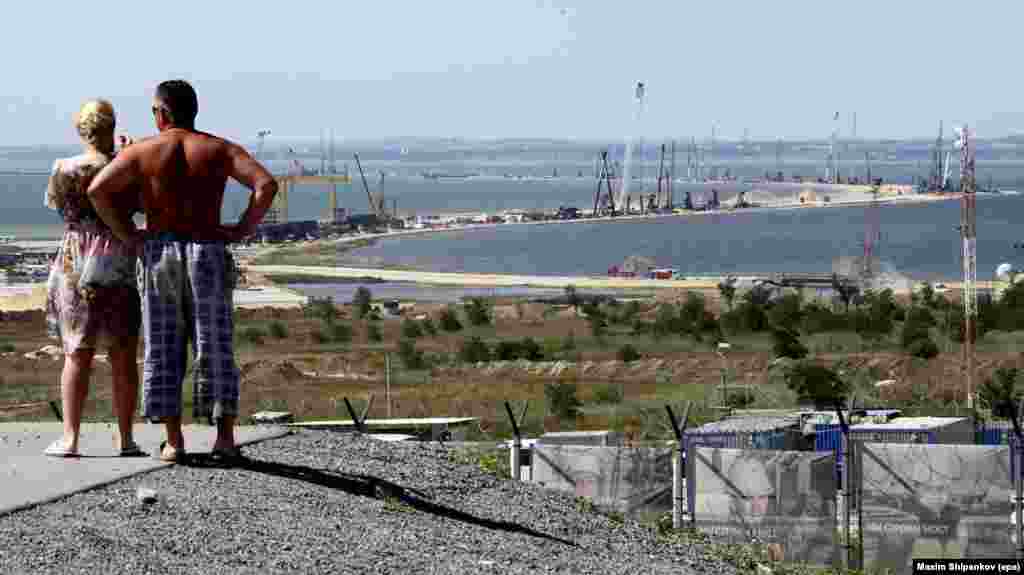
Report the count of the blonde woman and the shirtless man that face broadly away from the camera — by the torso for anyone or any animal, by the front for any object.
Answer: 2

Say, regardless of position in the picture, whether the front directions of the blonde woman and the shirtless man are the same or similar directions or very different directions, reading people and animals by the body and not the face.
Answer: same or similar directions

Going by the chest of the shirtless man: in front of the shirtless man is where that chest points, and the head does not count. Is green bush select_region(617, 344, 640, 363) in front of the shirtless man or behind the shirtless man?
in front

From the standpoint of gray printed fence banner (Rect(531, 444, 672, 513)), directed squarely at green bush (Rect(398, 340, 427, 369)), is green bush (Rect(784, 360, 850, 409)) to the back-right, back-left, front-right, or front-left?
front-right

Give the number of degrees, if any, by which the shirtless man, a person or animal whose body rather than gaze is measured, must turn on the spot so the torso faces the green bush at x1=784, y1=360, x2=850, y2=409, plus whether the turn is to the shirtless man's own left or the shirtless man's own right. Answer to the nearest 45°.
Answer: approximately 45° to the shirtless man's own right

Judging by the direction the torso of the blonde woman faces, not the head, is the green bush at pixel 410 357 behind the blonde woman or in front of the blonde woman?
in front

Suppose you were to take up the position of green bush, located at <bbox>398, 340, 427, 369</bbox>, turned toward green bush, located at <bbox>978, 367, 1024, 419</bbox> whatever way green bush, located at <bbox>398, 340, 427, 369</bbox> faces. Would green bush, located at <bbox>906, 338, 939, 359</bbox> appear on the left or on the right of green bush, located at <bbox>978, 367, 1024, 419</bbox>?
left

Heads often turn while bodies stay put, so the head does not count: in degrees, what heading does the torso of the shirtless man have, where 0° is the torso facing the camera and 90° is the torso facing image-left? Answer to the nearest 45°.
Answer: approximately 180°

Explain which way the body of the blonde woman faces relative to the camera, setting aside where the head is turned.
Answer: away from the camera

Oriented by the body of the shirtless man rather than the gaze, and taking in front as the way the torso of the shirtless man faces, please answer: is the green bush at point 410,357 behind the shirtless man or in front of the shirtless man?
in front

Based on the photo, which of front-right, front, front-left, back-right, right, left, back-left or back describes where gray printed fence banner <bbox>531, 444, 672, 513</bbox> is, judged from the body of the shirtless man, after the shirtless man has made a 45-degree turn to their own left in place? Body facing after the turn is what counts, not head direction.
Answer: right
